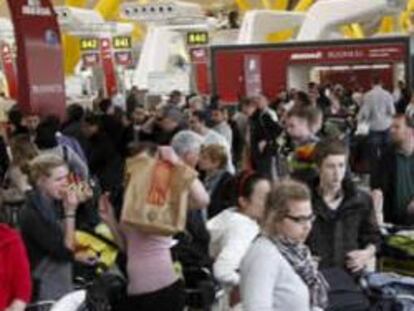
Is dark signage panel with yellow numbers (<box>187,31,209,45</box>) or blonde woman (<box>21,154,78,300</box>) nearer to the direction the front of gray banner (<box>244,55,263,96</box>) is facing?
the blonde woman

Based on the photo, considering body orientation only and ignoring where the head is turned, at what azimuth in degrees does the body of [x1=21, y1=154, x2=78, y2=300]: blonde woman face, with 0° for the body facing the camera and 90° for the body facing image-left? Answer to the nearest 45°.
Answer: approximately 270°

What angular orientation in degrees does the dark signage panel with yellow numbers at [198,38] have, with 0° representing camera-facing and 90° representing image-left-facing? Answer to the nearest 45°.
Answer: approximately 0°

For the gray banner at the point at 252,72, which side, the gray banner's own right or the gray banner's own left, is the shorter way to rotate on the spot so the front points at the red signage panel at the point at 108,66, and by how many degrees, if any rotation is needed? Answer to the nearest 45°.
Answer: approximately 135° to the gray banner's own right
